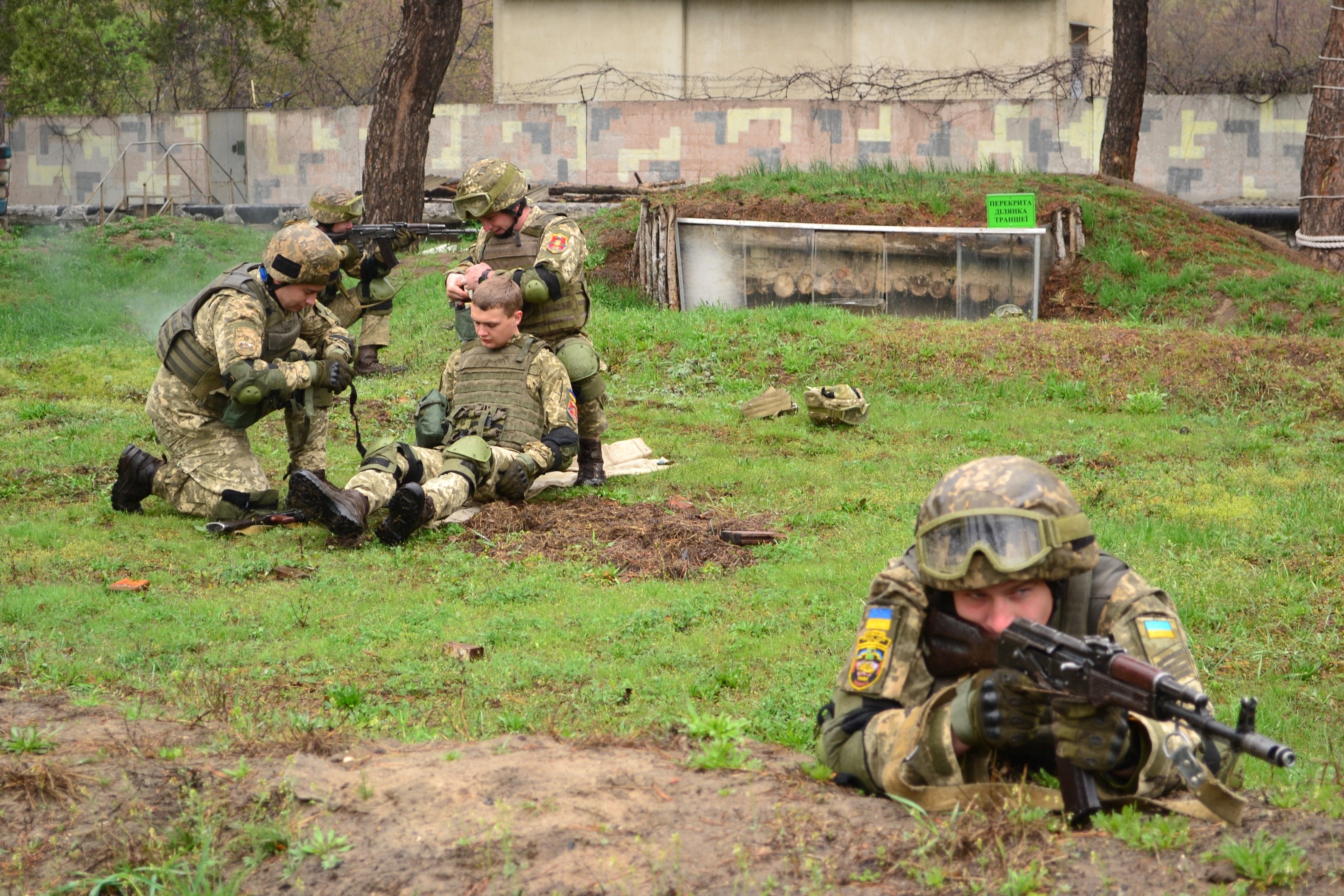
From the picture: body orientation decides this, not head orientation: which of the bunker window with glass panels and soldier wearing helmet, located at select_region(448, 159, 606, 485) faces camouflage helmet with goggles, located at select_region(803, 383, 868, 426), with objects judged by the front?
the bunker window with glass panels

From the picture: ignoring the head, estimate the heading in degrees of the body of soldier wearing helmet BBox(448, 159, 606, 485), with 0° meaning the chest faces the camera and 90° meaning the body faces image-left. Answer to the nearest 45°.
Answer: approximately 45°

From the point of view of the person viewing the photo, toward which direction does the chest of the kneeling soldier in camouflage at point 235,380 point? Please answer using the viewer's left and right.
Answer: facing to the right of the viewer

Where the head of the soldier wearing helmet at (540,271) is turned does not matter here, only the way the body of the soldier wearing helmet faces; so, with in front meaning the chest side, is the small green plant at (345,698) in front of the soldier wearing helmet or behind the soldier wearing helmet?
in front

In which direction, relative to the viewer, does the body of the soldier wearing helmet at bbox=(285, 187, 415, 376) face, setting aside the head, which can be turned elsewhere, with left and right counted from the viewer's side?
facing to the right of the viewer

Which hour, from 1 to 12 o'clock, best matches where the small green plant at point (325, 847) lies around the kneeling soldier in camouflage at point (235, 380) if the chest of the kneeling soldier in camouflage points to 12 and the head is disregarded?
The small green plant is roughly at 3 o'clock from the kneeling soldier in camouflage.

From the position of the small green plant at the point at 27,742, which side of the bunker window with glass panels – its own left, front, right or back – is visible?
front

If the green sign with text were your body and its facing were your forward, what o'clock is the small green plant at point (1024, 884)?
The small green plant is roughly at 12 o'clock from the green sign with text.

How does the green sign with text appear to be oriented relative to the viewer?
toward the camera

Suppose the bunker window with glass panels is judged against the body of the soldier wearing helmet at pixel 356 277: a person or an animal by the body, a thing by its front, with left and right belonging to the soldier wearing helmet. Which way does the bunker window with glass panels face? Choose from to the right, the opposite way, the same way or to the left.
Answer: to the right

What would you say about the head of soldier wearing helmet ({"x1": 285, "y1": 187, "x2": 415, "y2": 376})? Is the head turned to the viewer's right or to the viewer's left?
to the viewer's right

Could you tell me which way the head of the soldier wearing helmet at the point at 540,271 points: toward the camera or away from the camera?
toward the camera

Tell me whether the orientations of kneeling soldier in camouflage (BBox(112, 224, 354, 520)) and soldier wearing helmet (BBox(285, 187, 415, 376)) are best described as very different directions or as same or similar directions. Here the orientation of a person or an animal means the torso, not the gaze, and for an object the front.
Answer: same or similar directions
